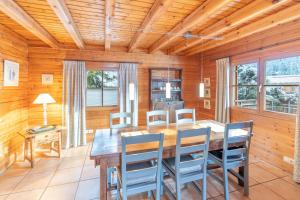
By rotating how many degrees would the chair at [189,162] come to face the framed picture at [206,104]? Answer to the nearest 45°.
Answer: approximately 45° to its right

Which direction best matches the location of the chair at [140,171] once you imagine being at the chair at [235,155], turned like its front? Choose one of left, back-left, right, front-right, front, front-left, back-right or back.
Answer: left

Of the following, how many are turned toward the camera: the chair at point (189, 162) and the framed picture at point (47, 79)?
1

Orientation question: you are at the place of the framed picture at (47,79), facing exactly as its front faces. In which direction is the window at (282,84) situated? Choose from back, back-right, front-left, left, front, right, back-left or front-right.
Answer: front-left

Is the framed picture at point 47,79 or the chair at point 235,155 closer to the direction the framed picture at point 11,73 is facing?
the chair

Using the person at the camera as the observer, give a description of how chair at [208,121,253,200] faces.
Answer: facing away from the viewer and to the left of the viewer

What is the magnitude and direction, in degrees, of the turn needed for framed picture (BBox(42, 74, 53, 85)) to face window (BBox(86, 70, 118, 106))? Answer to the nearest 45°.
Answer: approximately 90° to its left

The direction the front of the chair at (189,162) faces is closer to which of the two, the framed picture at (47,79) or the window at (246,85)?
the framed picture

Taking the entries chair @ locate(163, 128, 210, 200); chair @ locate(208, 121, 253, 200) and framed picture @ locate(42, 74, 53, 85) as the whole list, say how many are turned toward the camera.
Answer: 1

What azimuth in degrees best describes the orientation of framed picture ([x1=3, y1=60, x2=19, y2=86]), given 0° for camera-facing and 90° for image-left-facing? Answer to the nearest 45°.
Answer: approximately 315°
